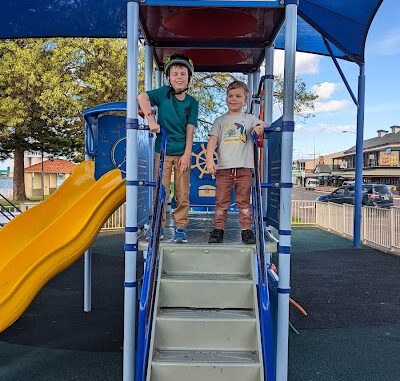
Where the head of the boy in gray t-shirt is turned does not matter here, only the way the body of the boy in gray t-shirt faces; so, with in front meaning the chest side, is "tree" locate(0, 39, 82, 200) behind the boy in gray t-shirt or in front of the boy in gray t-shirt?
behind

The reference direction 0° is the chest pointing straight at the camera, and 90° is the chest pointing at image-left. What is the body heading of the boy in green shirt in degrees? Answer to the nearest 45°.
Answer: approximately 0°

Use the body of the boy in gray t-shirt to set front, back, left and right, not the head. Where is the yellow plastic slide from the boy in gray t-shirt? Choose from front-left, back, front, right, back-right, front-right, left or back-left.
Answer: right

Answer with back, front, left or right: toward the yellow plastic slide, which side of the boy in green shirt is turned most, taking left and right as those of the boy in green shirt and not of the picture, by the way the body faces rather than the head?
right

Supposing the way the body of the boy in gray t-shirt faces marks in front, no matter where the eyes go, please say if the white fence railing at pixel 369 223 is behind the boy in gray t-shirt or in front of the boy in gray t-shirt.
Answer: behind

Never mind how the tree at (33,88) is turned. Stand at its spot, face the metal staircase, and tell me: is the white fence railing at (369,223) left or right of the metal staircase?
left

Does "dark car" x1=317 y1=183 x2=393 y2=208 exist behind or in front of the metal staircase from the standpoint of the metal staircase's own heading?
behind

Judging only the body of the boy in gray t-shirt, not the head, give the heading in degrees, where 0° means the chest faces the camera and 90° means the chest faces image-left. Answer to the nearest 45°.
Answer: approximately 0°

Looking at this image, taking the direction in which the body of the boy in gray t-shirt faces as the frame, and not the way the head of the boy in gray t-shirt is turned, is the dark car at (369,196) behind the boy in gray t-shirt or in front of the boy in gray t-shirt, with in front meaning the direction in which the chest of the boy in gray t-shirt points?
behind

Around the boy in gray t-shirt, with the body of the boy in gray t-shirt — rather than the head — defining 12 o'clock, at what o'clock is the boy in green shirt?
The boy in green shirt is roughly at 3 o'clock from the boy in gray t-shirt.
